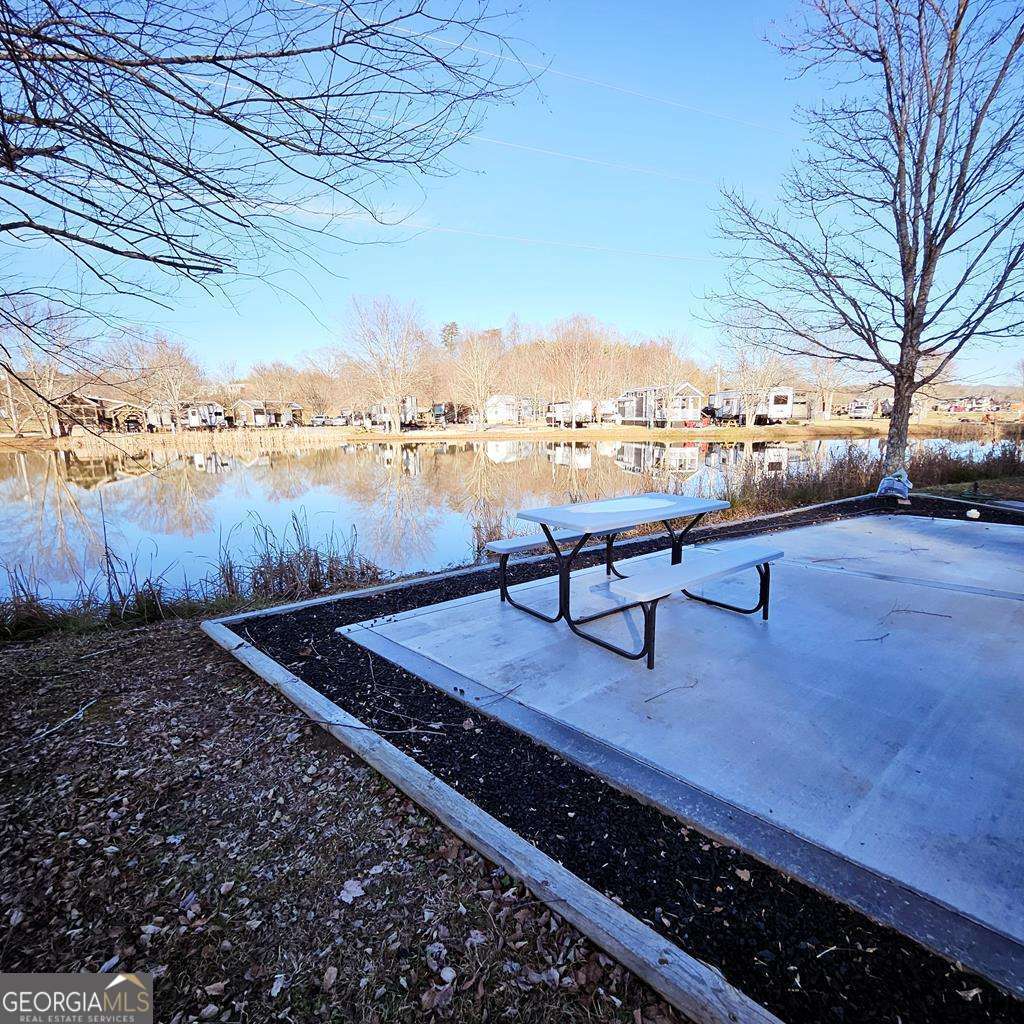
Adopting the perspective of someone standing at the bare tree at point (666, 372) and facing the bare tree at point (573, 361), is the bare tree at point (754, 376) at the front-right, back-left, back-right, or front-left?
back-left

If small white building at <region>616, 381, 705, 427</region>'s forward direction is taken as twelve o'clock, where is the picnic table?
The picnic table is roughly at 12 o'clock from the small white building.

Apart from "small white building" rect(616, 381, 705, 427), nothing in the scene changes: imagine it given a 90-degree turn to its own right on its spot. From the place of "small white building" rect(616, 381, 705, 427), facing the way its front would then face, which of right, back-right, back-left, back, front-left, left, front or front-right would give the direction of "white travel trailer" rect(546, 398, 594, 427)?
front

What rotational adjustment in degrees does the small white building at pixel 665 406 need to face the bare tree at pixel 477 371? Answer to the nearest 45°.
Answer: approximately 45° to its right

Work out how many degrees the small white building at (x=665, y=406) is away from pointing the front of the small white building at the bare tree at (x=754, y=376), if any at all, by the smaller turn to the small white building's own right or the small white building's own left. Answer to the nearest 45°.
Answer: approximately 45° to the small white building's own left

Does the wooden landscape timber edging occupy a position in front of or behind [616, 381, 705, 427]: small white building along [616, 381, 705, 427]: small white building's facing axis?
in front

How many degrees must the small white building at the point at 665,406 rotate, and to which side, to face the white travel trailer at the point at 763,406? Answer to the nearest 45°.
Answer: approximately 90° to its left

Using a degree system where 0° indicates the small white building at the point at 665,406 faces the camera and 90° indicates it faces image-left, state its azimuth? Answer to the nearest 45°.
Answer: approximately 0°
